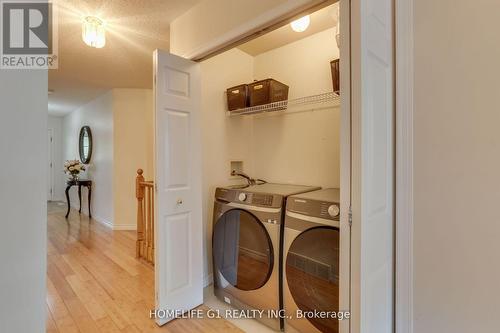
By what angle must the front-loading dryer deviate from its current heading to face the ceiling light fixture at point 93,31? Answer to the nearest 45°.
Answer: approximately 45° to its right

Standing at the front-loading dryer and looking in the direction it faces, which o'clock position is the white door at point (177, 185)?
The white door is roughly at 2 o'clock from the front-loading dryer.

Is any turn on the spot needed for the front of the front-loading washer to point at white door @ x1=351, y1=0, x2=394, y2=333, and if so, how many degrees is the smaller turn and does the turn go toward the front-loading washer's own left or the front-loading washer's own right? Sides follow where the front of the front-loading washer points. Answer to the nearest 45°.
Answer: approximately 90° to the front-loading washer's own left

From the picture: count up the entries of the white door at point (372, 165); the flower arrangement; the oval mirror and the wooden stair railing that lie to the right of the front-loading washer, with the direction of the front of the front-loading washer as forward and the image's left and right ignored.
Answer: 3

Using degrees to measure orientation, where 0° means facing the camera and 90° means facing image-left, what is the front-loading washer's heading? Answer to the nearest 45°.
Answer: approximately 45°

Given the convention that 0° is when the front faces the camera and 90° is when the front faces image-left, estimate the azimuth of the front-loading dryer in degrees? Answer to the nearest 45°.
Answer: approximately 45°

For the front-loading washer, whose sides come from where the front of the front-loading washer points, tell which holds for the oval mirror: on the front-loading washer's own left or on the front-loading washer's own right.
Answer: on the front-loading washer's own right
